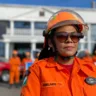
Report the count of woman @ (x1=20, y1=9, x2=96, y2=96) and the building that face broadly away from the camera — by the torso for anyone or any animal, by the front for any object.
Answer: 0

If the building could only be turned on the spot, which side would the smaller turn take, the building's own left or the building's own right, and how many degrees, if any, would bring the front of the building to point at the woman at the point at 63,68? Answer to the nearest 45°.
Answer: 0° — it already faces them

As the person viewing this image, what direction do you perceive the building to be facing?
facing the viewer

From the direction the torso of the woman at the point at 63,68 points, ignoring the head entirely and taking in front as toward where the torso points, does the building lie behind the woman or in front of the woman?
behind

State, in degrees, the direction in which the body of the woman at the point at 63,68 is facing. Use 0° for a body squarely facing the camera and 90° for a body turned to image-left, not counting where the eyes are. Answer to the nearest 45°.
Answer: approximately 315°
